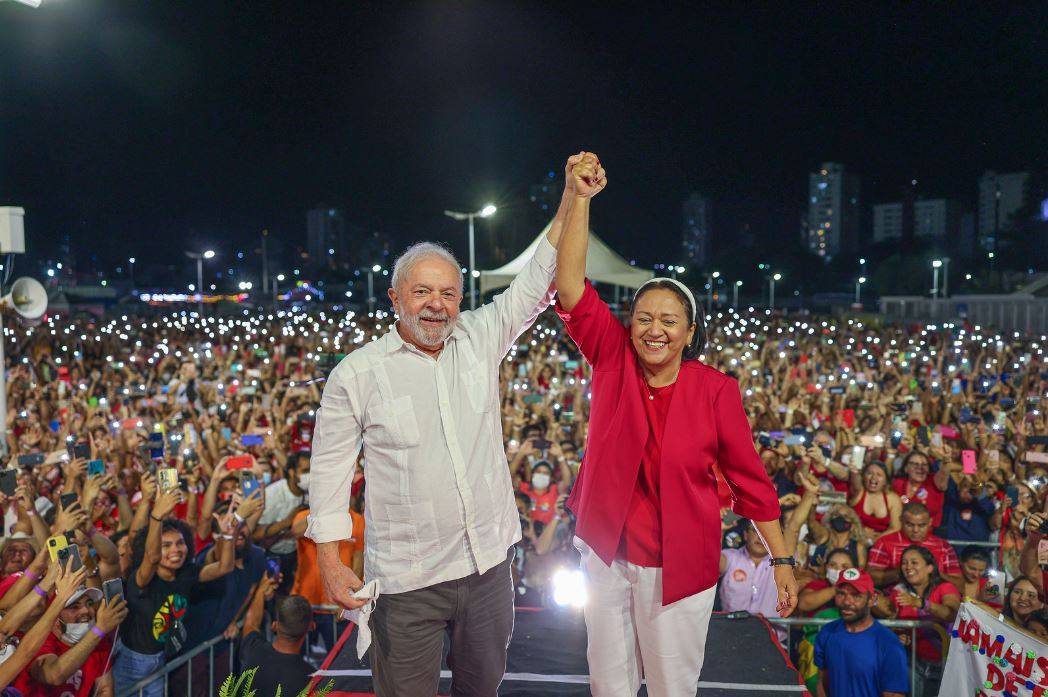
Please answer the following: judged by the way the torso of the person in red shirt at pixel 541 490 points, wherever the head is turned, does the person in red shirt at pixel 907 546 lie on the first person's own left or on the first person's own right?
on the first person's own left

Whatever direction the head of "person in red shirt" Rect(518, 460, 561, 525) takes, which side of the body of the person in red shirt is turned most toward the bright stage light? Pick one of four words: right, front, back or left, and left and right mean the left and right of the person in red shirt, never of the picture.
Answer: front

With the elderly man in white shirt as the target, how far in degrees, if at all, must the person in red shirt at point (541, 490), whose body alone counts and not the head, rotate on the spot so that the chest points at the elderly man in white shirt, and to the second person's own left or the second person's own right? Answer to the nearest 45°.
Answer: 0° — they already face them

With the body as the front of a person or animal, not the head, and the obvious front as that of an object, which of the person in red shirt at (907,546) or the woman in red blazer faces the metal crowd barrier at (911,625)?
the person in red shirt

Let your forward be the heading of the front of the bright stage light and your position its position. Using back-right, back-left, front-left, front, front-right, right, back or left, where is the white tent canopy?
back

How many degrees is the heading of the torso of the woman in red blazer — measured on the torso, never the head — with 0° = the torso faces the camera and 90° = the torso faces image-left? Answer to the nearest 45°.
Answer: approximately 0°

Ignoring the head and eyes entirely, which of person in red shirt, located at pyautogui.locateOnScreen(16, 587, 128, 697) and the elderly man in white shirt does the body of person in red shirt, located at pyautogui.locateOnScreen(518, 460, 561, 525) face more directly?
the elderly man in white shirt

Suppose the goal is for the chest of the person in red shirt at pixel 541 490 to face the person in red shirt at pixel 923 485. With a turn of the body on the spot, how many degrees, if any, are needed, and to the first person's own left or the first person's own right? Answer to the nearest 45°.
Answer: approximately 90° to the first person's own left
